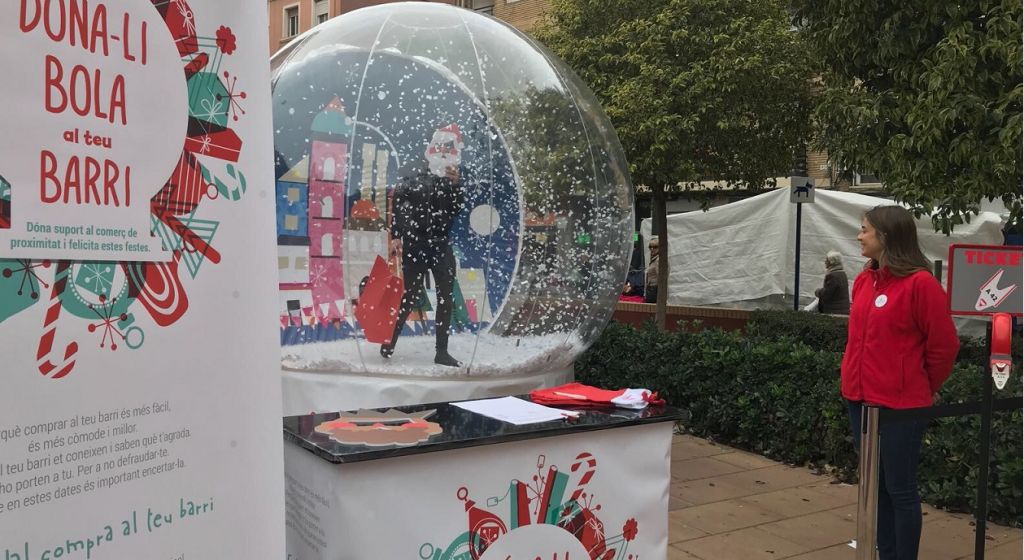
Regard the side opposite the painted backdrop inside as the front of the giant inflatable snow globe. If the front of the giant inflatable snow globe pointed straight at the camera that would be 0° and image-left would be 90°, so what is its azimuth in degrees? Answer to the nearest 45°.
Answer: approximately 315°

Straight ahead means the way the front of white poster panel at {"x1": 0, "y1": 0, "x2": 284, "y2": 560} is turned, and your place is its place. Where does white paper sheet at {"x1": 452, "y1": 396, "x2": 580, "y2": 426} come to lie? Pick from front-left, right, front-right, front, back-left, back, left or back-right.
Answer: left

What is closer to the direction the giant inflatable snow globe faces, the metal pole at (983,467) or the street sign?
the metal pole

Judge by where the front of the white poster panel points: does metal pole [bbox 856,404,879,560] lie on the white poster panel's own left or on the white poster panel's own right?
on the white poster panel's own left

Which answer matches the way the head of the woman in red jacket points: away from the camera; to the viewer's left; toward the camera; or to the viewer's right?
to the viewer's left

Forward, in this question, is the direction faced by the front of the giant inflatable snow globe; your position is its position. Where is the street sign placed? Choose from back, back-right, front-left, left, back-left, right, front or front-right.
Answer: left

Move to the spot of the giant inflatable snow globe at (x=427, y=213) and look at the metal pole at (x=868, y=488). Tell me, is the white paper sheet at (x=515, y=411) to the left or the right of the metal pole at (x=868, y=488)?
right

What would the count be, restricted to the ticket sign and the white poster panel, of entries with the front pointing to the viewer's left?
0

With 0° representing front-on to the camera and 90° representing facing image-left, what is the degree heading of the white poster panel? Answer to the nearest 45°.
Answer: approximately 315°

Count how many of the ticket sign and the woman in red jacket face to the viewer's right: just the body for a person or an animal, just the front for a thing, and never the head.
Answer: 0

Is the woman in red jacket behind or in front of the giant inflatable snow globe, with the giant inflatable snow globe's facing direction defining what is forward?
in front

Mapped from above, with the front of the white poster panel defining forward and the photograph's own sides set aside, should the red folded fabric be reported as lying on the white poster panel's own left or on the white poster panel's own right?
on the white poster panel's own left

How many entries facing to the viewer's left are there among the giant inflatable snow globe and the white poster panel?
0

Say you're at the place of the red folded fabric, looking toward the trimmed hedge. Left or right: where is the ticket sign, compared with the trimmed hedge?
right

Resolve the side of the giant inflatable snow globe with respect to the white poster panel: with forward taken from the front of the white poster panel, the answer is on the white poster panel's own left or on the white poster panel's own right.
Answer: on the white poster panel's own left
